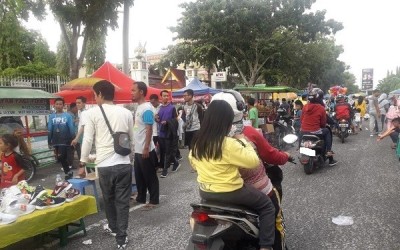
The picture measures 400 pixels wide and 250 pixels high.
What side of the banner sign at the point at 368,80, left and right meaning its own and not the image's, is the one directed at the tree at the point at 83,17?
front

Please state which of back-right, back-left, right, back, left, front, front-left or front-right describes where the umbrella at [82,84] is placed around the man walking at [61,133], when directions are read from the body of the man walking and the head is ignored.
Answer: back

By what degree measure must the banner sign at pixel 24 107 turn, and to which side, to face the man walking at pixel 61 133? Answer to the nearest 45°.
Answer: approximately 45° to its left

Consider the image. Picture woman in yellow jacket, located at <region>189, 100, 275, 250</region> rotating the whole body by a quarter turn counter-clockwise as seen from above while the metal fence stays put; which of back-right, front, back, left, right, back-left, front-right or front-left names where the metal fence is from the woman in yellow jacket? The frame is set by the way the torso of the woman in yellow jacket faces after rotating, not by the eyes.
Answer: front

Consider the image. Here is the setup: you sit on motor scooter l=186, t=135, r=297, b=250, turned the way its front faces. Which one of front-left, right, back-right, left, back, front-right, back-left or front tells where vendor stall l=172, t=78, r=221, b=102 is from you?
front-left

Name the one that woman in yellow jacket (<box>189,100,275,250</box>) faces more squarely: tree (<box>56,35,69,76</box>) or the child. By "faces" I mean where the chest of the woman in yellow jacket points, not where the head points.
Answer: the tree

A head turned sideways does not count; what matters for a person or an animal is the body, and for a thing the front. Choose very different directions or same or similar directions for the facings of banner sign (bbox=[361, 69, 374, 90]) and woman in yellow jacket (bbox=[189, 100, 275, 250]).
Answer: very different directions

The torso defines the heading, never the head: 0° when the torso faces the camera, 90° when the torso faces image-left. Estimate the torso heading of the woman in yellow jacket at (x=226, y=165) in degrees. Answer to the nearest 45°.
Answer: approximately 225°

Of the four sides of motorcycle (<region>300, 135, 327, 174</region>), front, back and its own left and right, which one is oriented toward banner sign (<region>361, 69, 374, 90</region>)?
front

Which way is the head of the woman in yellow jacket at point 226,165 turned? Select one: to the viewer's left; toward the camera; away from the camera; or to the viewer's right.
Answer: away from the camera

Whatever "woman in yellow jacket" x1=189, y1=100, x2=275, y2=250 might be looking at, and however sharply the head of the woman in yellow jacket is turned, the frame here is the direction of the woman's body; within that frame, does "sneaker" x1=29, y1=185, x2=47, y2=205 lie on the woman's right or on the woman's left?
on the woman's left

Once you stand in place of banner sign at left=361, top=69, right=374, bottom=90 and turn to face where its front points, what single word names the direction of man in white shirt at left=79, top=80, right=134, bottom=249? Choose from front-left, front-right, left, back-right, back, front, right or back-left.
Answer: front
